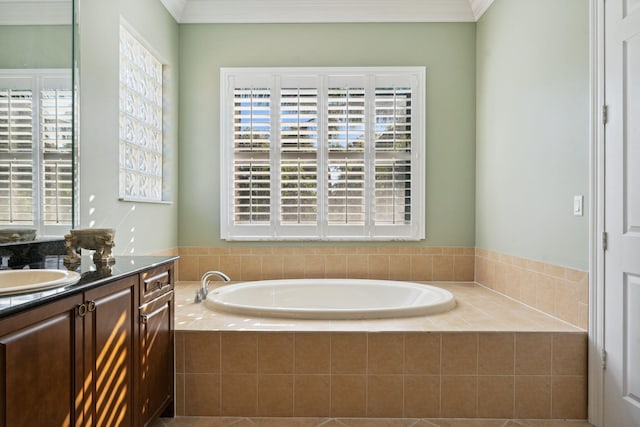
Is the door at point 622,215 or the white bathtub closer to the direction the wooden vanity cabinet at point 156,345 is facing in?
the door

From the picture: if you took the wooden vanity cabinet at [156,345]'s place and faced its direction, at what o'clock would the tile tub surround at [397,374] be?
The tile tub surround is roughly at 11 o'clock from the wooden vanity cabinet.

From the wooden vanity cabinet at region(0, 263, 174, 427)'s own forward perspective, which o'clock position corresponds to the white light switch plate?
The white light switch plate is roughly at 11 o'clock from the wooden vanity cabinet.

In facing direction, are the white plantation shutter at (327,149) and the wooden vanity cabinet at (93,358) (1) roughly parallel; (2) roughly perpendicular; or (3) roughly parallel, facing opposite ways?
roughly perpendicular

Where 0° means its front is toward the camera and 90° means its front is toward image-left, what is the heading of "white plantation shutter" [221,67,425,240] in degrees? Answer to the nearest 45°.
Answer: approximately 0°

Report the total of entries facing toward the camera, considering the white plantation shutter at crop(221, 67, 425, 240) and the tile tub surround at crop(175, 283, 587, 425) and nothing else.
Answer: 2

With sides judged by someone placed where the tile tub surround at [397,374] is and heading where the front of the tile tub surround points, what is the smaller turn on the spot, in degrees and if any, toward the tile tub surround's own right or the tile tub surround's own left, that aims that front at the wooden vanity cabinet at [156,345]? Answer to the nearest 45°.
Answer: approximately 90° to the tile tub surround's own right

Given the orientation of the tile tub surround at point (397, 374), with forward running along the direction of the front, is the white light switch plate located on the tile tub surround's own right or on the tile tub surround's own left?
on the tile tub surround's own left

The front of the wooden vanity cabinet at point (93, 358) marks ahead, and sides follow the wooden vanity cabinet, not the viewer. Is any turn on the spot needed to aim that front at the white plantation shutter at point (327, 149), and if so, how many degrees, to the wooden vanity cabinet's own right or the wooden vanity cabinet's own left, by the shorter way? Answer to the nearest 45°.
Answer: approximately 90° to the wooden vanity cabinet's own left

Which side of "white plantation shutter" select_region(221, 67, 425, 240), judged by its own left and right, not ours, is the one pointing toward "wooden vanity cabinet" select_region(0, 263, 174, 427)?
front

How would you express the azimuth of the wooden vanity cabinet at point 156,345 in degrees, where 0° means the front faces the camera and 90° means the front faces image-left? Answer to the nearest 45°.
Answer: approximately 315°

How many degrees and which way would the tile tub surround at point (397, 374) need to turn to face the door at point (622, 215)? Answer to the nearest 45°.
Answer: approximately 90° to its left

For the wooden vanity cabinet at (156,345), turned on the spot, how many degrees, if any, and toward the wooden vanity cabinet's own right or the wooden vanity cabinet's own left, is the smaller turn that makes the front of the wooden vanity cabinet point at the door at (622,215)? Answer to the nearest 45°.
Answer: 0° — it already faces it

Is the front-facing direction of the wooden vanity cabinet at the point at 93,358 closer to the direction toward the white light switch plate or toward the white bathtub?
the white light switch plate
